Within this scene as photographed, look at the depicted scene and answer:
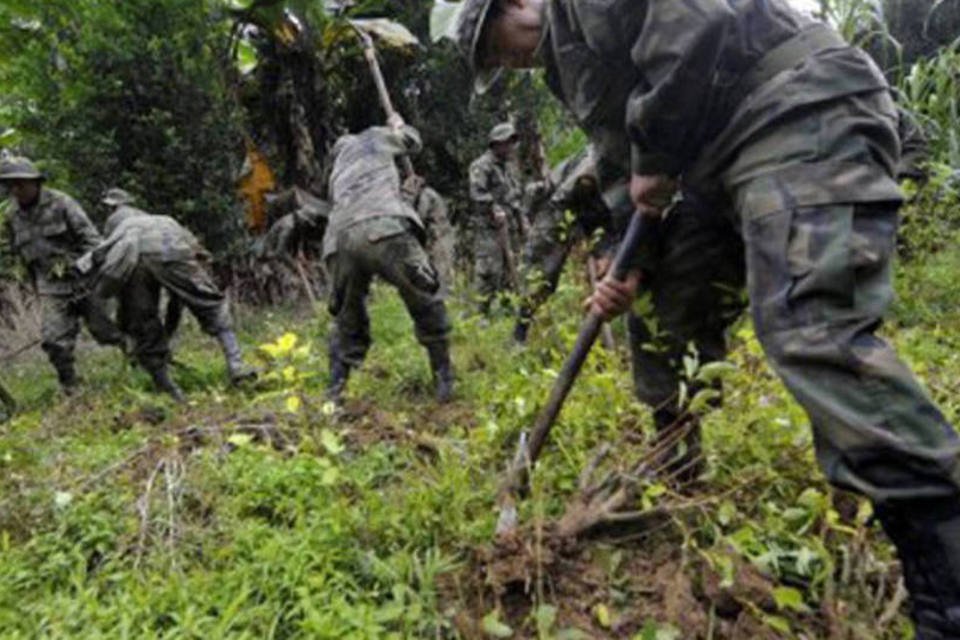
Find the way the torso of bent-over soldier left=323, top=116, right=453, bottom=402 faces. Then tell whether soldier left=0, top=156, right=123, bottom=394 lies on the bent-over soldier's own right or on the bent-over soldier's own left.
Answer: on the bent-over soldier's own left

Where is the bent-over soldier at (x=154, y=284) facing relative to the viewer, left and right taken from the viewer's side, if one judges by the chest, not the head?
facing away from the viewer and to the left of the viewer

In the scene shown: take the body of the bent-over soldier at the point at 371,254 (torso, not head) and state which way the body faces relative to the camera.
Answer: away from the camera

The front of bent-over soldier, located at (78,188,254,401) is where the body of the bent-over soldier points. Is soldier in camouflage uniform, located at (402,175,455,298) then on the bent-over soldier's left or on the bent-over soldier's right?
on the bent-over soldier's right

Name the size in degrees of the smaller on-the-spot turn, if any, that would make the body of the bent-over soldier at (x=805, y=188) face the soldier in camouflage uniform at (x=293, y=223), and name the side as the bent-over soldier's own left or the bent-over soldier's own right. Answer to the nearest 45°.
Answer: approximately 45° to the bent-over soldier's own right

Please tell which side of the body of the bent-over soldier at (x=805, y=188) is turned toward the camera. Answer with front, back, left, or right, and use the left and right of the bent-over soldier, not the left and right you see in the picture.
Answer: left
